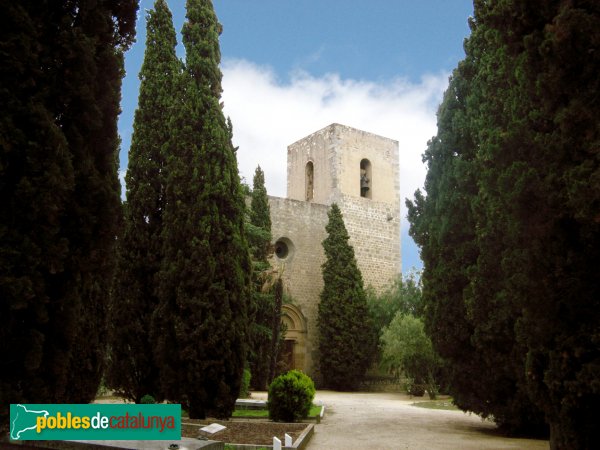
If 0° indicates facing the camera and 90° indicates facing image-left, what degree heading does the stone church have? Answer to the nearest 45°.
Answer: approximately 45°
